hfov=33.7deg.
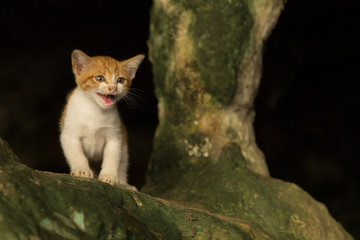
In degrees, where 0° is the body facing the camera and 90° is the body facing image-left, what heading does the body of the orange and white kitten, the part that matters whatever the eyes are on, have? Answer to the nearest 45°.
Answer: approximately 0°

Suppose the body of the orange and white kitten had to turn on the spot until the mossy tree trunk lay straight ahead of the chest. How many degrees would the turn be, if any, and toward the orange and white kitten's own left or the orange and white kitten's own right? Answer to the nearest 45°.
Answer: approximately 135° to the orange and white kitten's own left
